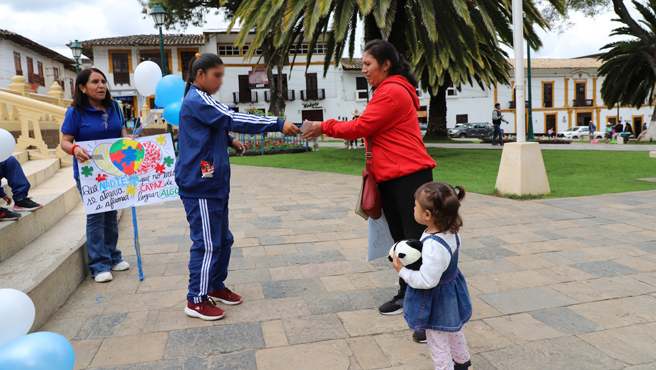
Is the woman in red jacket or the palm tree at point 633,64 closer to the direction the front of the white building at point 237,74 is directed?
the woman in red jacket

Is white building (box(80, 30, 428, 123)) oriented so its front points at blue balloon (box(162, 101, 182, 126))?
yes

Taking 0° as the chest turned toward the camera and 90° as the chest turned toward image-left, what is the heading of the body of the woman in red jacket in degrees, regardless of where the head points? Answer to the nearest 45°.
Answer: approximately 90°

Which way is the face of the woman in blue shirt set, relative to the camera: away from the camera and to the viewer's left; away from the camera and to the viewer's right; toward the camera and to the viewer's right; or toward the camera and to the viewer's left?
toward the camera and to the viewer's right

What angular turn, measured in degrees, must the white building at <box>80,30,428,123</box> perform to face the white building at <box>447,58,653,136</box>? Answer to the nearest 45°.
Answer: approximately 90° to its left

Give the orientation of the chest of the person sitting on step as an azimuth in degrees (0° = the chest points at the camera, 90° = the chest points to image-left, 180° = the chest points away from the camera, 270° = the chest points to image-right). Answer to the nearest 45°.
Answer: approximately 270°

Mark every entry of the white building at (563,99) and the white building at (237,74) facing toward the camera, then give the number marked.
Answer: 2

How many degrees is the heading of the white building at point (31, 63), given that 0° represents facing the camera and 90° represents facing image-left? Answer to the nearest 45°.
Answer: approximately 315°

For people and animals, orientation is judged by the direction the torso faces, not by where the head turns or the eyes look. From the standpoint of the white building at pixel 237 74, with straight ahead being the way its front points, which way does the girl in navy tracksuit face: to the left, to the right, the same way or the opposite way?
to the left

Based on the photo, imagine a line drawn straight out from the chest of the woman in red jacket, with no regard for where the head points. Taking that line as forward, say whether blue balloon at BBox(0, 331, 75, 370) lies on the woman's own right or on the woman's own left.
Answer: on the woman's own left

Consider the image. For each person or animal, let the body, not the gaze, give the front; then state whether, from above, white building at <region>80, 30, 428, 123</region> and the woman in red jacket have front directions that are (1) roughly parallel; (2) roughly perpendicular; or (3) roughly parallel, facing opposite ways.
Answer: roughly perpendicular

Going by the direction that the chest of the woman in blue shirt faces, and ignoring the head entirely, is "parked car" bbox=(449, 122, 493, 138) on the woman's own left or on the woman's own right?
on the woman's own left
